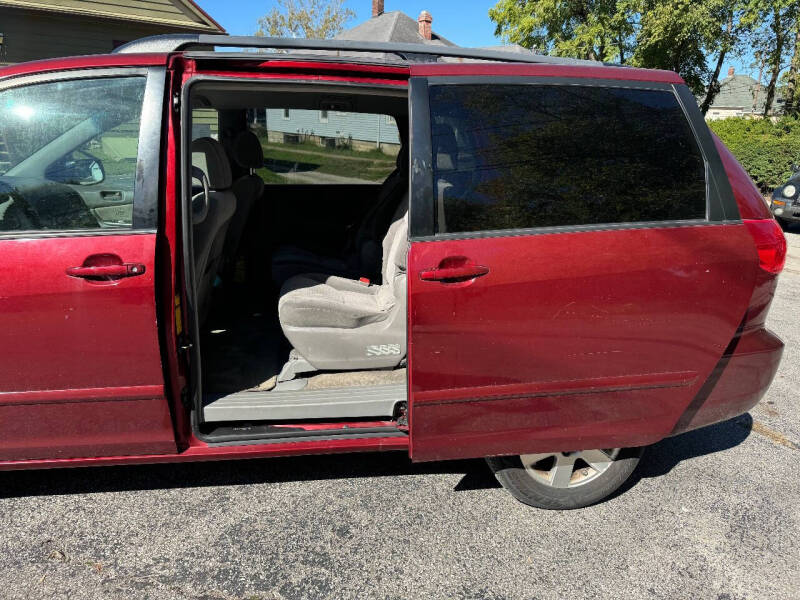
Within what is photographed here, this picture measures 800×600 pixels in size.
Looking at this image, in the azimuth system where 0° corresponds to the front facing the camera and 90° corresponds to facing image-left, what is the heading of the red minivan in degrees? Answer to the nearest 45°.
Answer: approximately 90°

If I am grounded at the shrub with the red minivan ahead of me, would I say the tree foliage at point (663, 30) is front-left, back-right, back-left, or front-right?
back-right

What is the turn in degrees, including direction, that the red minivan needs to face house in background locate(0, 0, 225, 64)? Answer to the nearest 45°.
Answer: approximately 45° to its right

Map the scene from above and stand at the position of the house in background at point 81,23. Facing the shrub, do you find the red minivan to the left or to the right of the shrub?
right

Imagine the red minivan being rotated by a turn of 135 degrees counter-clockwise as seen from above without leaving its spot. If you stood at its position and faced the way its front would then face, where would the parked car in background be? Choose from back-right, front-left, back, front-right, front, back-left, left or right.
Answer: left

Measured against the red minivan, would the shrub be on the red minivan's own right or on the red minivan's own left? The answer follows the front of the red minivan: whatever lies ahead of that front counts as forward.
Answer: on the red minivan's own right

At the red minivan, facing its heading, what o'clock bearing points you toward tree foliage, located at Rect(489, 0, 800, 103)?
The tree foliage is roughly at 4 o'clock from the red minivan.

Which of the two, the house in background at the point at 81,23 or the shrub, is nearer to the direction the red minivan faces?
the house in background
